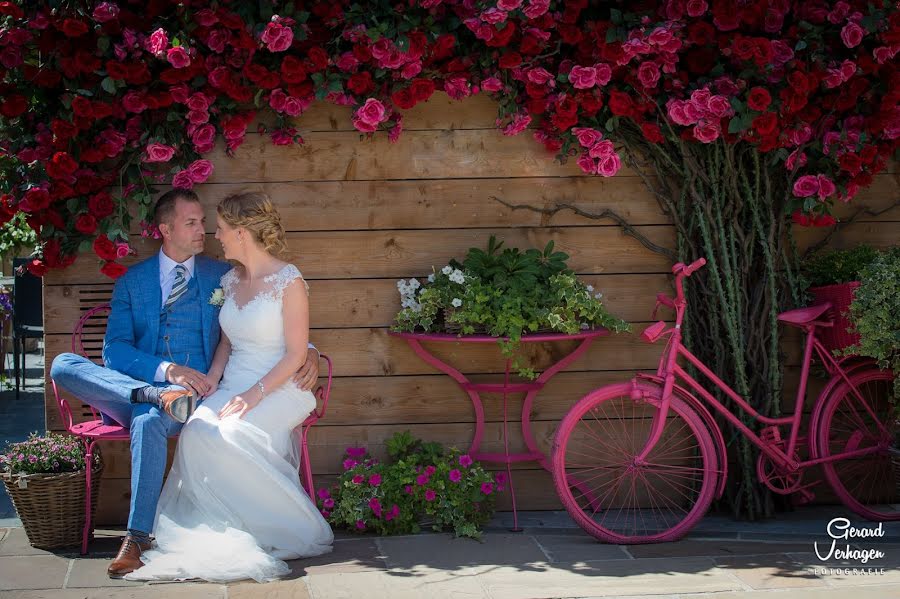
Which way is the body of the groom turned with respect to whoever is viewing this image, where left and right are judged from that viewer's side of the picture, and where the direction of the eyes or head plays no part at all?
facing the viewer

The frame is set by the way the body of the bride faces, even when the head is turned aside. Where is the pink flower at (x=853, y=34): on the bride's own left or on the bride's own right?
on the bride's own left

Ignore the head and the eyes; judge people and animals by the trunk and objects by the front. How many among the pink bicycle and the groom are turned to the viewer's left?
1

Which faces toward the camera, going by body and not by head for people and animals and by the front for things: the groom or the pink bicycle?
the groom

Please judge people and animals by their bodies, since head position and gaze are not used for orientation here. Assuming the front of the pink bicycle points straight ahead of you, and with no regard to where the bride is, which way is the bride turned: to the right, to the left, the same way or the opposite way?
to the left

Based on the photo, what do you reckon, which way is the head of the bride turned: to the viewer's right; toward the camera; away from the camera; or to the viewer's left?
to the viewer's left

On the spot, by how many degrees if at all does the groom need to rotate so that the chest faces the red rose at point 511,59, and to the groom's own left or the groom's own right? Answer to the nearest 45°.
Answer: approximately 90° to the groom's own left

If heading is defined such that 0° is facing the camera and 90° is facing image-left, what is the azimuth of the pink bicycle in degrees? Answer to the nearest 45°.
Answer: approximately 90°
